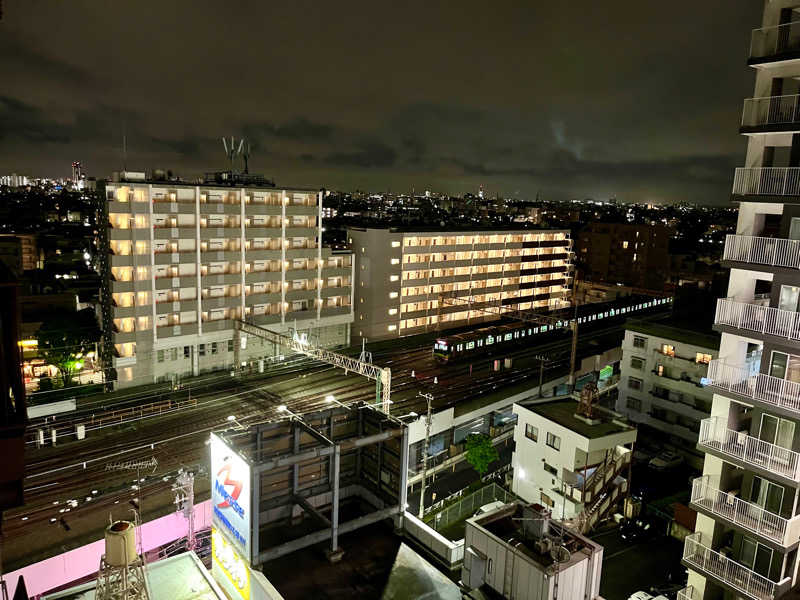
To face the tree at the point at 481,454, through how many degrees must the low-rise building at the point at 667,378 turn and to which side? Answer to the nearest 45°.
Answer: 0° — it already faces it

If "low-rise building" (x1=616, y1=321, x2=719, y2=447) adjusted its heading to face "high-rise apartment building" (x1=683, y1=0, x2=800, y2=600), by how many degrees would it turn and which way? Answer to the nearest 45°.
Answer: approximately 45° to its left

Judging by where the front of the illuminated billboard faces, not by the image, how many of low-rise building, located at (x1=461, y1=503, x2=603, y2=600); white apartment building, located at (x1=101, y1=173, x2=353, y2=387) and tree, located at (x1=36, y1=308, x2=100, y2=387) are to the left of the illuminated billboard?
1

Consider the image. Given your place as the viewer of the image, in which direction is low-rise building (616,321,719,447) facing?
facing the viewer and to the left of the viewer

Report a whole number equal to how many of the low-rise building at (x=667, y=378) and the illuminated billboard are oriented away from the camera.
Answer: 0

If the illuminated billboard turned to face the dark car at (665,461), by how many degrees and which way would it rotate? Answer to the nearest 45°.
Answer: approximately 180°

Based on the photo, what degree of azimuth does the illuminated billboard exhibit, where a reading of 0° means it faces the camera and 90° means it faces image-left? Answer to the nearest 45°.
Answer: approximately 45°

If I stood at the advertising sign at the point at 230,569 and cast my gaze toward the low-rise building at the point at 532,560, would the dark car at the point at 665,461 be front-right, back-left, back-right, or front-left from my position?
front-left

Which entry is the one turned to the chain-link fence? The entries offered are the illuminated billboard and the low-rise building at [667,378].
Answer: the low-rise building

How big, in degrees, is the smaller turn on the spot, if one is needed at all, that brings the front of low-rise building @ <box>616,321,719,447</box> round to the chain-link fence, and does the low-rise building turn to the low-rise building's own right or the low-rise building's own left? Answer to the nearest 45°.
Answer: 0° — it already faces it

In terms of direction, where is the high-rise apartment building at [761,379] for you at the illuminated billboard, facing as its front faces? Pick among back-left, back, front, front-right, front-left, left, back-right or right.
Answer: back-left

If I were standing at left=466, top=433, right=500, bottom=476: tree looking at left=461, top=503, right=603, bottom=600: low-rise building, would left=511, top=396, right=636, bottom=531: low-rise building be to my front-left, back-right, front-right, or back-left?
front-left
